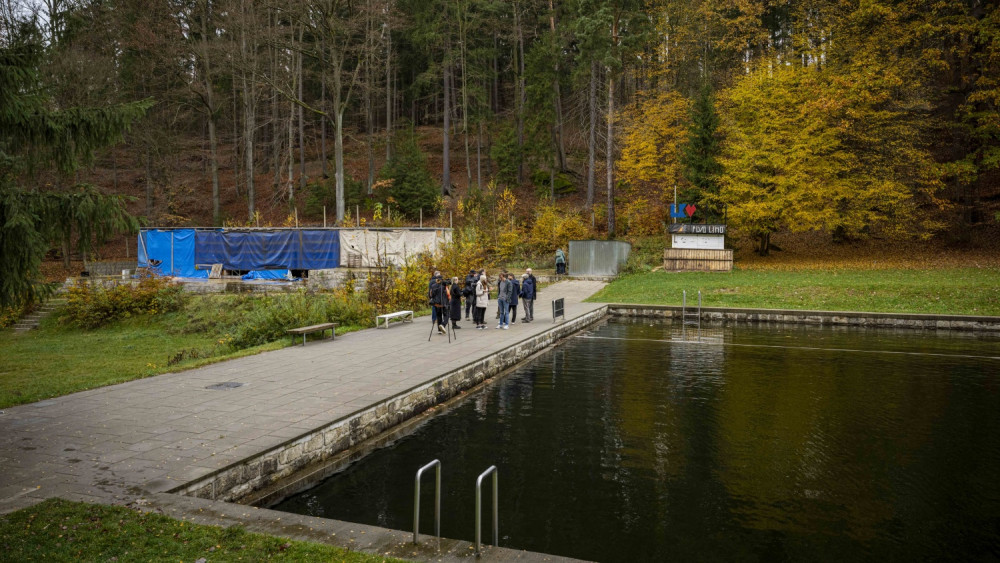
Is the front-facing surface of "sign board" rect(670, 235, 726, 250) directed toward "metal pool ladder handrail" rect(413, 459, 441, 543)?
yes

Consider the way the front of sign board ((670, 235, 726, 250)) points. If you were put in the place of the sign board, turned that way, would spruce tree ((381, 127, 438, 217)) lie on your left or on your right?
on your right

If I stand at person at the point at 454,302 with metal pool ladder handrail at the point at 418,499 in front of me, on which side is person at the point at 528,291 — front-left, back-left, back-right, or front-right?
back-left

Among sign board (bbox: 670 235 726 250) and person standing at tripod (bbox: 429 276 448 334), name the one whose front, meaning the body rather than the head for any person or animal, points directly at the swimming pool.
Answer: the sign board

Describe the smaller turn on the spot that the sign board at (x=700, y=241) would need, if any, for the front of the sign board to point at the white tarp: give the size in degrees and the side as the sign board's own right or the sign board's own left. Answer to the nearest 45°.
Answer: approximately 45° to the sign board's own right

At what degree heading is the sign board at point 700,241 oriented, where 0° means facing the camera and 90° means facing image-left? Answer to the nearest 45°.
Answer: approximately 0°
